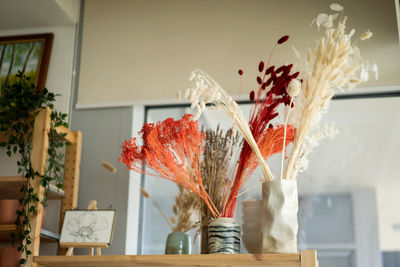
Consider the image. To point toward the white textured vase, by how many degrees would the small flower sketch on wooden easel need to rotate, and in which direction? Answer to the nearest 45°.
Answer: approximately 45° to its left

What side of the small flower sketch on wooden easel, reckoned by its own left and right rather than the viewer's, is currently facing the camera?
front
